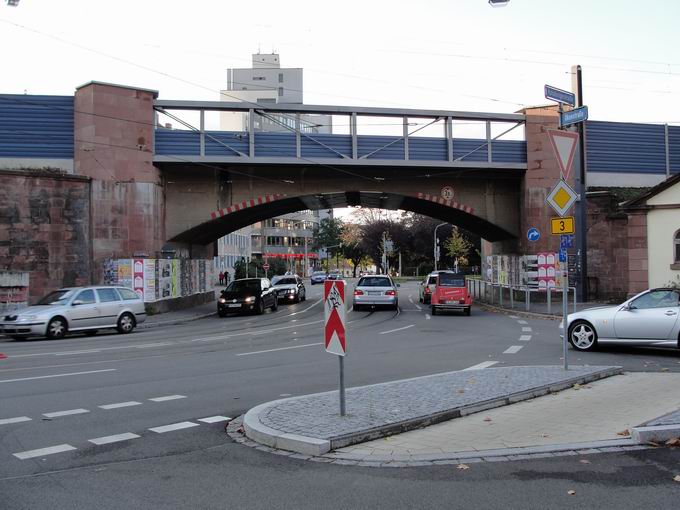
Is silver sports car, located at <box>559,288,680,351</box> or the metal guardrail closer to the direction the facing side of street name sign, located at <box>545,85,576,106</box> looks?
the silver sports car

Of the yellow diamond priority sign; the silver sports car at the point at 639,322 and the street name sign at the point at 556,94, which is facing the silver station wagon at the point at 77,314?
the silver sports car at the point at 639,322

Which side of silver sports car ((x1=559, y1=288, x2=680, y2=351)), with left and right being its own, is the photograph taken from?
left

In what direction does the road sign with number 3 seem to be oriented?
toward the camera

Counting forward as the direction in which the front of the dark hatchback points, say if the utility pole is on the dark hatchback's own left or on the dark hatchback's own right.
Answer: on the dark hatchback's own left

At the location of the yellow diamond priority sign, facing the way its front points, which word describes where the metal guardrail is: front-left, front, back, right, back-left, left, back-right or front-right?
back

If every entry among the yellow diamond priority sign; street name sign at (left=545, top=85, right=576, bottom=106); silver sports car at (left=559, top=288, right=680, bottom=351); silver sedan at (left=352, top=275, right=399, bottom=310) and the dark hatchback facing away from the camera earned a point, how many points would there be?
1

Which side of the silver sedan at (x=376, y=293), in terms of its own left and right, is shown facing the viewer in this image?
back

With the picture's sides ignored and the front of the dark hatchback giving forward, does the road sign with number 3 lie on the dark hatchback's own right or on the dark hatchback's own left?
on the dark hatchback's own left

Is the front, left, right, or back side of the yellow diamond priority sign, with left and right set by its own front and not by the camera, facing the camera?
front
